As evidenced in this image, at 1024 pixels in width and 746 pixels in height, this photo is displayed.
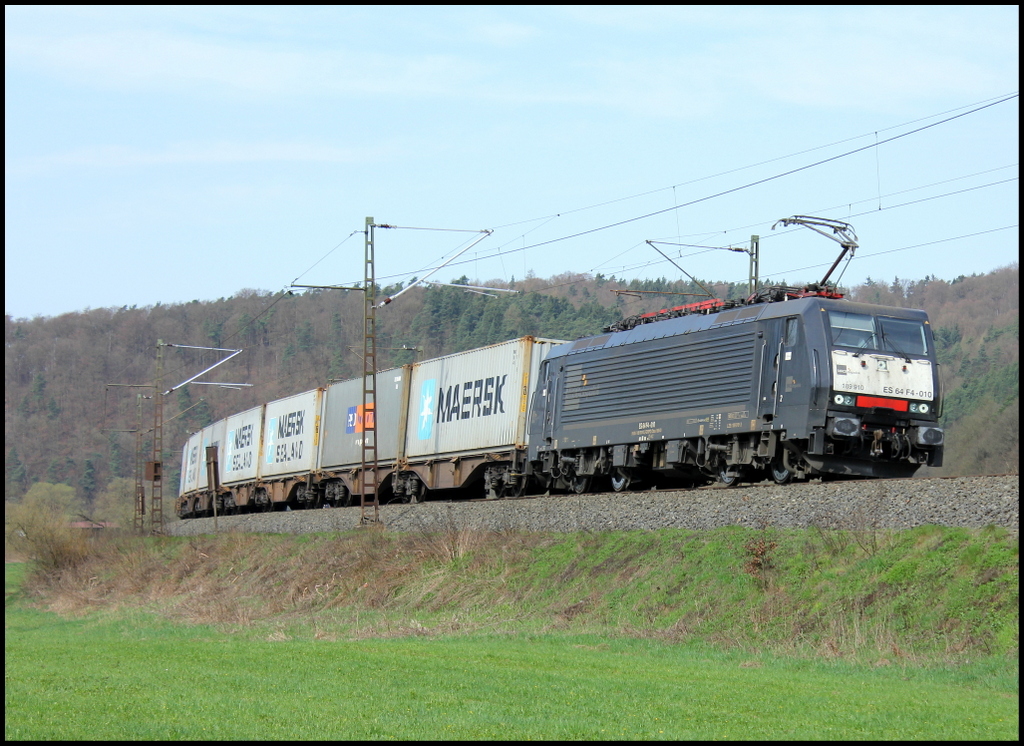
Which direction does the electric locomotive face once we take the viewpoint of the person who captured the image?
facing the viewer and to the right of the viewer

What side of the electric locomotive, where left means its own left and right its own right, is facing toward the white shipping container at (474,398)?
back

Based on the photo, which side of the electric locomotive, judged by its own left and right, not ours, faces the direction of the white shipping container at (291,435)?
back

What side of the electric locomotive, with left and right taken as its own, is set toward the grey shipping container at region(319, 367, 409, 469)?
back
